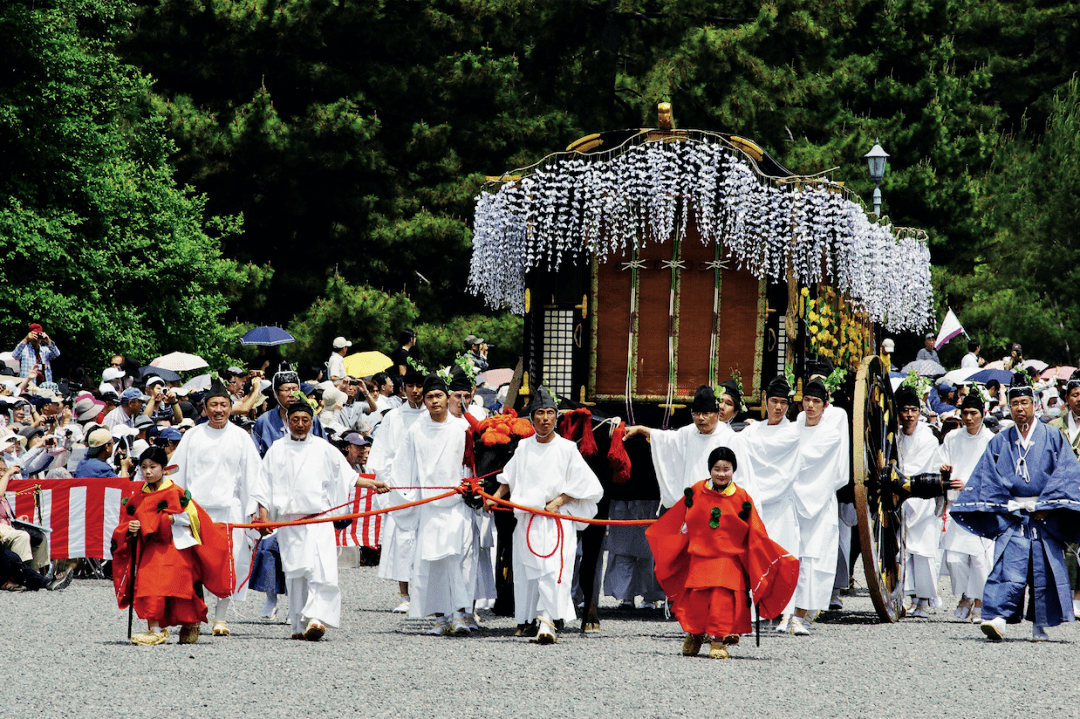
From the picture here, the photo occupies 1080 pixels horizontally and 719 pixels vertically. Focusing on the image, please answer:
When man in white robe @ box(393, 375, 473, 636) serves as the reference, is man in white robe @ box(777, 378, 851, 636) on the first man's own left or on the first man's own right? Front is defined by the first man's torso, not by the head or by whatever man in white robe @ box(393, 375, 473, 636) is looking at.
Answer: on the first man's own left

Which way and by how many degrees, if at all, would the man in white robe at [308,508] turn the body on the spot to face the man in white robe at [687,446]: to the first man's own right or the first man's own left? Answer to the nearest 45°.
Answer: approximately 90° to the first man's own left

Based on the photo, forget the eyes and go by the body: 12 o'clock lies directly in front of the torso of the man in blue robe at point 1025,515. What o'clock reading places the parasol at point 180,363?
The parasol is roughly at 4 o'clock from the man in blue robe.

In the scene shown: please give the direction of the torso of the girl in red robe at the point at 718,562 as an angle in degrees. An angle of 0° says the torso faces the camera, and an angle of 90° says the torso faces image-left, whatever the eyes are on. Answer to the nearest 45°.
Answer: approximately 0°

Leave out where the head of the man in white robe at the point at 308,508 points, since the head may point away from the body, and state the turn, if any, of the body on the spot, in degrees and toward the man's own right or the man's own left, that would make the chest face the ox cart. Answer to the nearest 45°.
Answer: approximately 135° to the man's own left

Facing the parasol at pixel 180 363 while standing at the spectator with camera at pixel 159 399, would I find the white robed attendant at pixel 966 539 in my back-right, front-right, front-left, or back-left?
back-right

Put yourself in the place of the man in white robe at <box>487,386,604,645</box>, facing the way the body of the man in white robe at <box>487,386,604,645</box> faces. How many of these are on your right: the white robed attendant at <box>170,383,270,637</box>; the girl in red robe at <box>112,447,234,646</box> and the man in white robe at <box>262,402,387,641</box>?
3

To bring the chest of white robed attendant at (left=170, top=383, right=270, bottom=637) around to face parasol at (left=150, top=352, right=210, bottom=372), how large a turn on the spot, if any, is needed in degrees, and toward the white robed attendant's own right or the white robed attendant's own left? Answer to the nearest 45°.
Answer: approximately 180°
